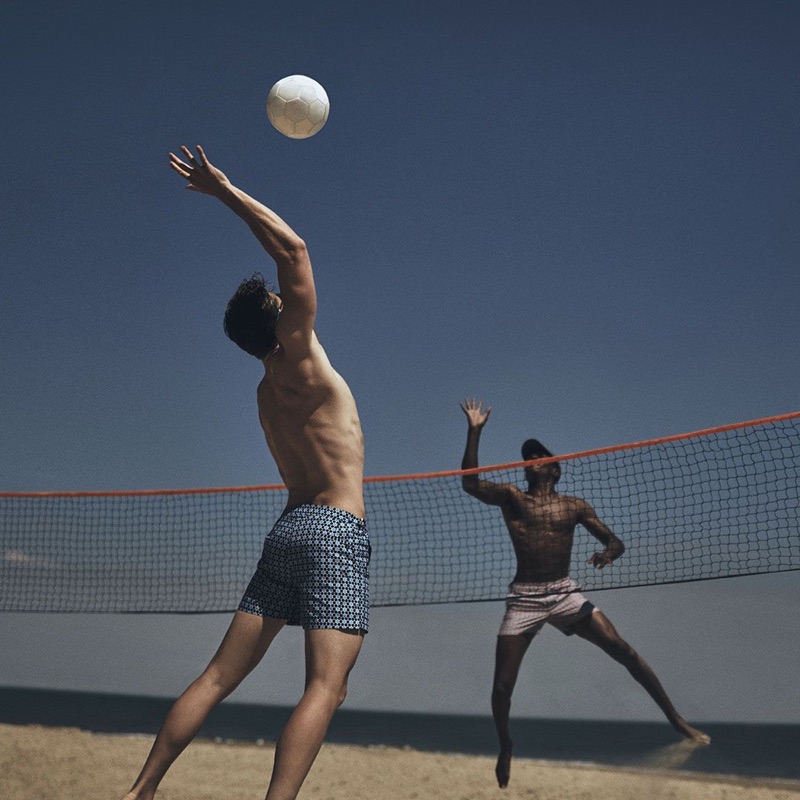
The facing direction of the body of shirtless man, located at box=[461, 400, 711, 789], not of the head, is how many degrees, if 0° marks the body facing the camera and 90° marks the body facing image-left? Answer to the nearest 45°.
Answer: approximately 0°

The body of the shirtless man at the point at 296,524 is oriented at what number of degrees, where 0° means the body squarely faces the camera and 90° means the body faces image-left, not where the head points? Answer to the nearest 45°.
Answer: approximately 225°

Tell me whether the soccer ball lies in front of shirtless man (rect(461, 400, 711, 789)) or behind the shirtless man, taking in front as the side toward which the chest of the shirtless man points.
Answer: in front
